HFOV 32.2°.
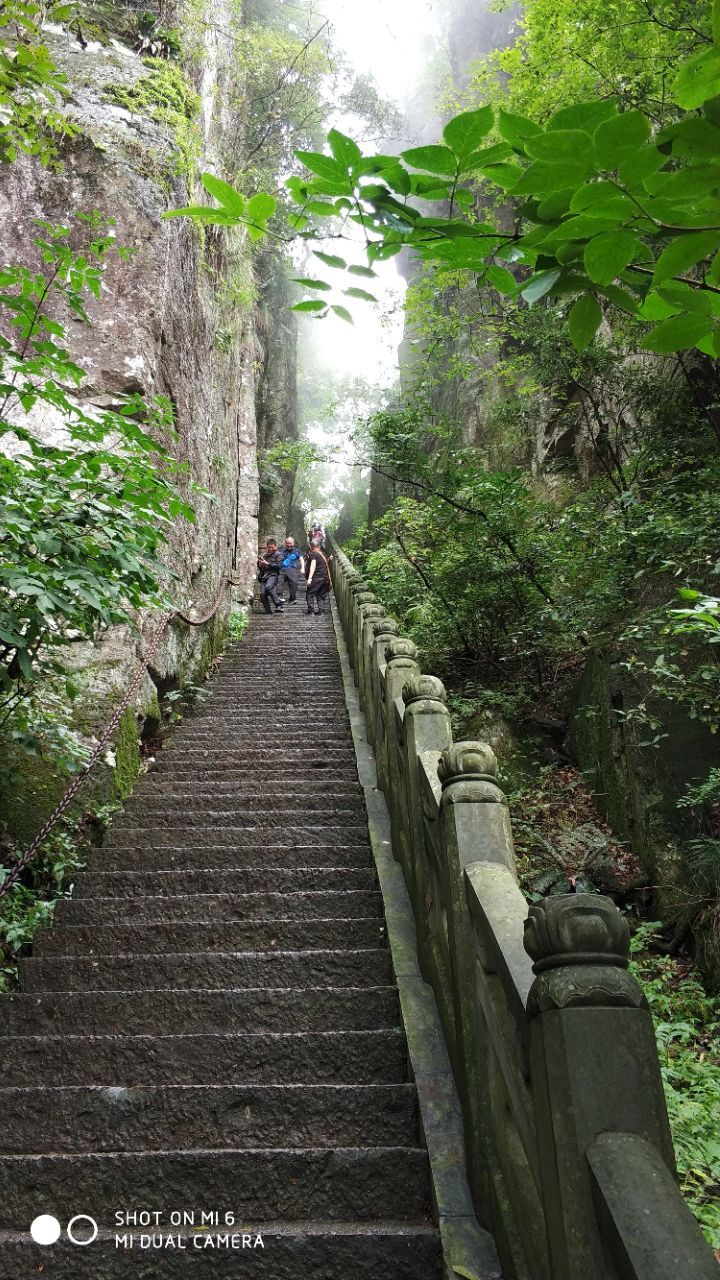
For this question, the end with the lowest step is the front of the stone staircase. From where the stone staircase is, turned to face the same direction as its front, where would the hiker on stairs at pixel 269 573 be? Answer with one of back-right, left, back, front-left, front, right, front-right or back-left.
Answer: back

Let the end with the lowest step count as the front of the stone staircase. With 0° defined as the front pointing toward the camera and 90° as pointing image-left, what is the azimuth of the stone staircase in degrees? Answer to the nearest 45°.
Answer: approximately 0°

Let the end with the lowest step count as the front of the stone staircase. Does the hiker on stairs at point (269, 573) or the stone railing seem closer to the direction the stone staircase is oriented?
the stone railing

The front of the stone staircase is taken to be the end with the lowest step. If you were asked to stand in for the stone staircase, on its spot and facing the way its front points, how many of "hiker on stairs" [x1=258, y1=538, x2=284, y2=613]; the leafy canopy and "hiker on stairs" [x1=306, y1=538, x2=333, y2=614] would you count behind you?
2

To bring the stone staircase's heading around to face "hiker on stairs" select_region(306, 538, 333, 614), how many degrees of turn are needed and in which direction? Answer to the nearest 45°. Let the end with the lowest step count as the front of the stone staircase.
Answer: approximately 180°

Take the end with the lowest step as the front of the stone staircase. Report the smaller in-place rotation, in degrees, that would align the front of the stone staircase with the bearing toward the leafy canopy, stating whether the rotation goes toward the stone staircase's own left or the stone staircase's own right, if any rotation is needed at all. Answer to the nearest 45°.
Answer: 0° — it already faces it
